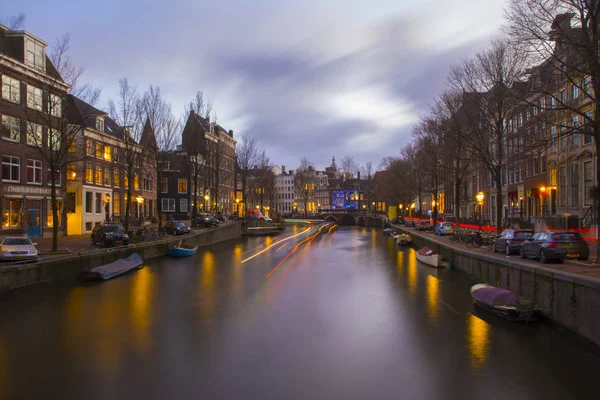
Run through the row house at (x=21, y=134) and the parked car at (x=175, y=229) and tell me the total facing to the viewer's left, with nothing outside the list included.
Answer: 0

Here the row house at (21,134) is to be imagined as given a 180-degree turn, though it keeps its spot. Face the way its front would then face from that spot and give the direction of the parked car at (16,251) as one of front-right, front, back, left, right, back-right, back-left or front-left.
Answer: back-left

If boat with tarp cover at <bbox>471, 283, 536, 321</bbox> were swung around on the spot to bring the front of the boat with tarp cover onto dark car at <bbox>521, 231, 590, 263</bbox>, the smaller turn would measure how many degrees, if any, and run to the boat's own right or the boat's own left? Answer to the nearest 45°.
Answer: approximately 90° to the boat's own right

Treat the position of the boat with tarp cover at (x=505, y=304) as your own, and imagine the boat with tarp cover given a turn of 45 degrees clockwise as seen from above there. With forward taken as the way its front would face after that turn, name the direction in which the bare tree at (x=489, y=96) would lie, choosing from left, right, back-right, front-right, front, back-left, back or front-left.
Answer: front

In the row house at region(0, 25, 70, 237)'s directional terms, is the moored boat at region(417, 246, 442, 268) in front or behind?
in front

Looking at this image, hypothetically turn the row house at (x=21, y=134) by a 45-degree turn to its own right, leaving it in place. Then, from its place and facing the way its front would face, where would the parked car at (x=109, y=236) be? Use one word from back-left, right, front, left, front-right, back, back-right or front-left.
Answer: front-left

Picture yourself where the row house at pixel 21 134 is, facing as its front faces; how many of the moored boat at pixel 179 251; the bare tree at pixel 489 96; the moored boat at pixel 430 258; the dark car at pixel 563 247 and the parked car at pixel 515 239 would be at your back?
0

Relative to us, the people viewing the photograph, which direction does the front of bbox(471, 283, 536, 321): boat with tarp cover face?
facing away from the viewer and to the left of the viewer

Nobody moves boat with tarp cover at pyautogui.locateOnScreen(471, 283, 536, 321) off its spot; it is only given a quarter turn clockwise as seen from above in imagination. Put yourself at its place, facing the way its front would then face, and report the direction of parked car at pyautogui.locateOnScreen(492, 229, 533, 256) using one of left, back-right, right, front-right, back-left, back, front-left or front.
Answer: front-left

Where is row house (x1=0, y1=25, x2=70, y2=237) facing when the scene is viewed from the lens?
facing the viewer and to the right of the viewer

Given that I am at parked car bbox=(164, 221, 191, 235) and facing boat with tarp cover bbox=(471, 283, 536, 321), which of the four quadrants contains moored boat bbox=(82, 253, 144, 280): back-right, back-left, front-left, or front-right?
front-right

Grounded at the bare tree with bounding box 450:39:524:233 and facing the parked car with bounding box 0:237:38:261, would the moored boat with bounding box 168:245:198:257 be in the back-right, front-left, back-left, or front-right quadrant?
front-right
